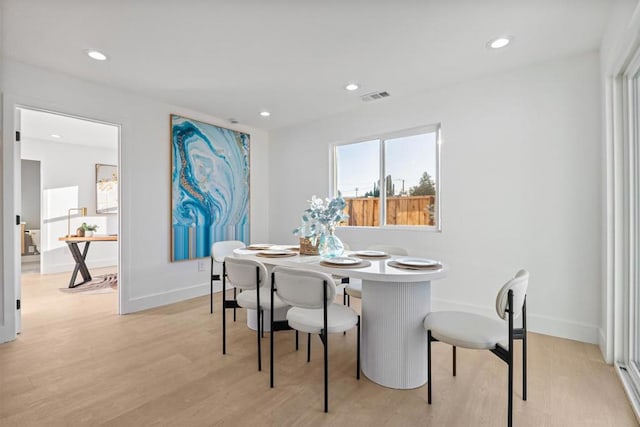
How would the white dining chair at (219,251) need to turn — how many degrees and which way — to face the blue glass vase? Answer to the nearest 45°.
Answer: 0° — it already faces it

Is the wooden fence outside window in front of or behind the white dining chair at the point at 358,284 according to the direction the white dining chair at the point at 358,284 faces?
behind

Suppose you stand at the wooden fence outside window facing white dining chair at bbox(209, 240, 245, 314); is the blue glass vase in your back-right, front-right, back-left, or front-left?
front-left

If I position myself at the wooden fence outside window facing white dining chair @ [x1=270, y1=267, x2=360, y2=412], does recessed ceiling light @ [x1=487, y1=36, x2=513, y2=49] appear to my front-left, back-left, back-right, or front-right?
front-left

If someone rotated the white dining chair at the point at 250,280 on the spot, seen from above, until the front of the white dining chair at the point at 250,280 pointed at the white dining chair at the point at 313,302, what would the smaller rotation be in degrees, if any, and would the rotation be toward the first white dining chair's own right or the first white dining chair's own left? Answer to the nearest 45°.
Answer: approximately 90° to the first white dining chair's own right

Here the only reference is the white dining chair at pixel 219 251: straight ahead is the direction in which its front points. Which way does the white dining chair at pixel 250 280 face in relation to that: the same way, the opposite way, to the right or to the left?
to the left

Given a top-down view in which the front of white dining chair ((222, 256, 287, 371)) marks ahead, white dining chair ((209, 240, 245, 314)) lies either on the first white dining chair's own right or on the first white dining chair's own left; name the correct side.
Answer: on the first white dining chair's own left

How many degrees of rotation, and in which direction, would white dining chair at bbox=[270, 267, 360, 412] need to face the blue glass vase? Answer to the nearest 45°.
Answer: approximately 45° to its left

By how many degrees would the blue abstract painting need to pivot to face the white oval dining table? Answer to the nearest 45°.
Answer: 0° — it already faces it

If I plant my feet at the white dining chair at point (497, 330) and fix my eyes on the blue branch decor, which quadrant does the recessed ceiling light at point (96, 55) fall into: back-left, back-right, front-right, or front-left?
front-left

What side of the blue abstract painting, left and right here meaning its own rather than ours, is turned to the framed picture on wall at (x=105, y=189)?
back

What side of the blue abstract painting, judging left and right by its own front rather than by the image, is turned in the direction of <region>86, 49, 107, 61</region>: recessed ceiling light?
right

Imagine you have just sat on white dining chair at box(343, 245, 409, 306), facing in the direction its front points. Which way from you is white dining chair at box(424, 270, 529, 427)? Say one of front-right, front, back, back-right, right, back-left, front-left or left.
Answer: left

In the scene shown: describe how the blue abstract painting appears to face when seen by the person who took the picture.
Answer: facing the viewer and to the right of the viewer

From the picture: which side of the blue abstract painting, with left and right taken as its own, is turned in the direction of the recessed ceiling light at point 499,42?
front

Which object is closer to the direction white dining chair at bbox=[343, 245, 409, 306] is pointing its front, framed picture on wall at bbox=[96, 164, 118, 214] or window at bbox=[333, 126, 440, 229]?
the framed picture on wall

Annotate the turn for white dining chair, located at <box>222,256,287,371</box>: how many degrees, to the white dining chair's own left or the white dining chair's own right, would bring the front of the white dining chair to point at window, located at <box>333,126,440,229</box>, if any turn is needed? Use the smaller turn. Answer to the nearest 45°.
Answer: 0° — it already faces it

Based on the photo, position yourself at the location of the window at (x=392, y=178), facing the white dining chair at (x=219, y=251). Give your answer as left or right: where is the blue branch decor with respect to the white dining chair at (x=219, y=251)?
left

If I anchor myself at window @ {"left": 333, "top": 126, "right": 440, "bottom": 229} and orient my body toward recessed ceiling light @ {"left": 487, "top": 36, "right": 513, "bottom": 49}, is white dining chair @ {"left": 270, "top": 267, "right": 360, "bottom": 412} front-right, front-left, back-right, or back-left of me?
front-right
